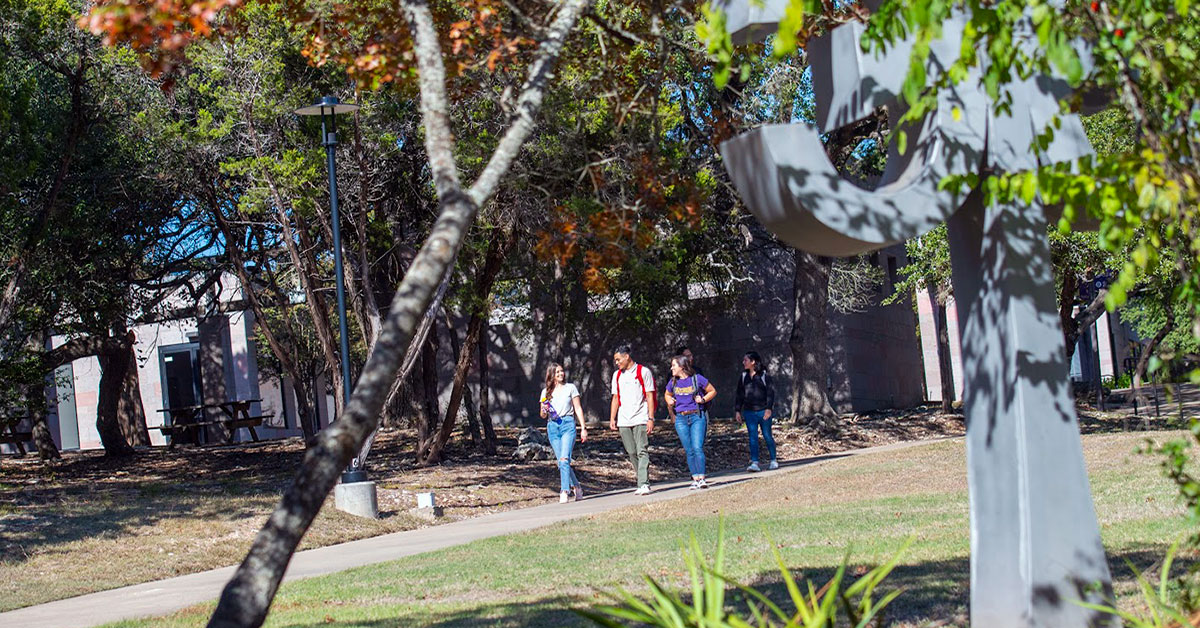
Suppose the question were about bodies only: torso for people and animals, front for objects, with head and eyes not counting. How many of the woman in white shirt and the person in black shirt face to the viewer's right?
0

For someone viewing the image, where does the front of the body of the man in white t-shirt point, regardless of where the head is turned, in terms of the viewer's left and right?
facing the viewer and to the left of the viewer

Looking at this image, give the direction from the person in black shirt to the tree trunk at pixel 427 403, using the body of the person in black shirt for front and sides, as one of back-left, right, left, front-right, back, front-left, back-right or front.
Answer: right

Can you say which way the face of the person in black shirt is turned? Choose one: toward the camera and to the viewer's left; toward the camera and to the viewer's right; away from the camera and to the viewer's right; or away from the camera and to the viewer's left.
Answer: toward the camera and to the viewer's left

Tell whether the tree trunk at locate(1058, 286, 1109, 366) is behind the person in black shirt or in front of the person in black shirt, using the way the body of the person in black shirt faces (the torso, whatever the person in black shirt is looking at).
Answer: behind

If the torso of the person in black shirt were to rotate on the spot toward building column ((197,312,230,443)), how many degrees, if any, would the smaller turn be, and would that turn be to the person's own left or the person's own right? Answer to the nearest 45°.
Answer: approximately 90° to the person's own right

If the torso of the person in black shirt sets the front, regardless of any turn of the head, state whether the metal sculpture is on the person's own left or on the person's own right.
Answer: on the person's own left

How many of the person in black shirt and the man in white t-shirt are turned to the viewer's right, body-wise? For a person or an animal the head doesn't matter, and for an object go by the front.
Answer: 0

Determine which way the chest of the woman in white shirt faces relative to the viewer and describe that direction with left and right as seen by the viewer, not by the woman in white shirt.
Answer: facing the viewer

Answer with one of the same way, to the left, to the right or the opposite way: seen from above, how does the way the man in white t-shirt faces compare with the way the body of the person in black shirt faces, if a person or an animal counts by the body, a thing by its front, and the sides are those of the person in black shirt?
the same way

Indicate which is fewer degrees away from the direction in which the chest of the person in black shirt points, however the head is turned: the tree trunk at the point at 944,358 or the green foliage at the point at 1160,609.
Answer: the green foliage

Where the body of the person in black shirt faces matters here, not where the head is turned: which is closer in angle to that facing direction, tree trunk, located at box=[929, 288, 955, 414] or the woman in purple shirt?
the woman in purple shirt

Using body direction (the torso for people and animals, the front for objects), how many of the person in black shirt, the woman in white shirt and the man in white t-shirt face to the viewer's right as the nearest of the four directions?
0
